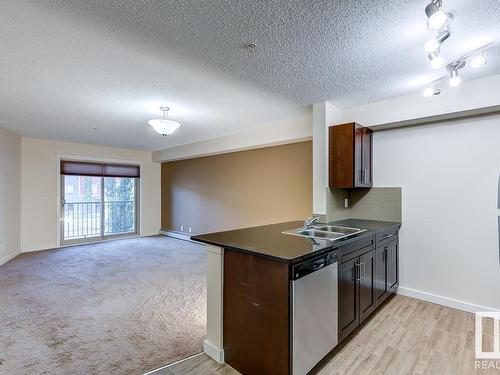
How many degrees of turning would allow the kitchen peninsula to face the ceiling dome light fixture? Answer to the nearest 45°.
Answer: approximately 180°

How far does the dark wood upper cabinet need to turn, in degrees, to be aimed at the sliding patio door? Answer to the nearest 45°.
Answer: approximately 135° to its right

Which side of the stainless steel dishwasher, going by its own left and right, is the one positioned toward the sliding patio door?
back

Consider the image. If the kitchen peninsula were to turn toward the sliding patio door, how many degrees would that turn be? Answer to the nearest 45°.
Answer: approximately 180°

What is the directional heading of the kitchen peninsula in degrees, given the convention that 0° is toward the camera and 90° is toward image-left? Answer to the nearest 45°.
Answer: approximately 315°

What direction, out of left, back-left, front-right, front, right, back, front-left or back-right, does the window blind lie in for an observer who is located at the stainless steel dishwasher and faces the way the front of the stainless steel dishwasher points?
back

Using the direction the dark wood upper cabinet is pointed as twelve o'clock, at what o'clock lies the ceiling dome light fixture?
The ceiling dome light fixture is roughly at 4 o'clock from the dark wood upper cabinet.

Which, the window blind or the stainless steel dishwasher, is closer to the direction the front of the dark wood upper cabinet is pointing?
the stainless steel dishwasher
